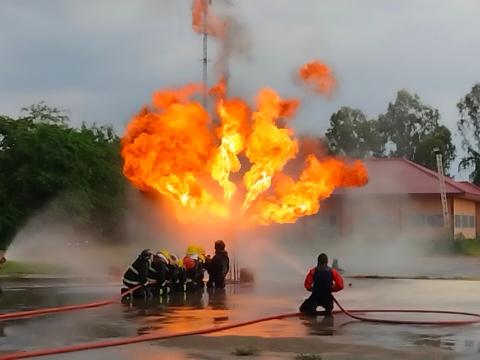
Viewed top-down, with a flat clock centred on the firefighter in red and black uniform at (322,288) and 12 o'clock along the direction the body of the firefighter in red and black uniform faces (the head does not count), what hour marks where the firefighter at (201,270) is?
The firefighter is roughly at 11 o'clock from the firefighter in red and black uniform.

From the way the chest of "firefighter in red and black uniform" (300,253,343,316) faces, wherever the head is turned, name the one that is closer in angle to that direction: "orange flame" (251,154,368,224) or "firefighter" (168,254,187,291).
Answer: the orange flame

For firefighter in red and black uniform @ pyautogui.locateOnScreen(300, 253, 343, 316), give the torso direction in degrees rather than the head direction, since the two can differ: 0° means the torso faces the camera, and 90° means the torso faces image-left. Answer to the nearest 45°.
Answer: approximately 180°

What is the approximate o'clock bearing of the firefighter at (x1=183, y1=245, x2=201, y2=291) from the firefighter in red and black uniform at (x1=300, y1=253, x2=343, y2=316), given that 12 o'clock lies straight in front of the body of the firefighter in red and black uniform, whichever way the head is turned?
The firefighter is roughly at 11 o'clock from the firefighter in red and black uniform.

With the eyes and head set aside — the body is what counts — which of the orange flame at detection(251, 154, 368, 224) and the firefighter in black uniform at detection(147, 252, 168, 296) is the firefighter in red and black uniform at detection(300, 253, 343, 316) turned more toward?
the orange flame

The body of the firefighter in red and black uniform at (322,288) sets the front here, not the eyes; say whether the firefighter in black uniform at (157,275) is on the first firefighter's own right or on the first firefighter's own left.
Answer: on the first firefighter's own left

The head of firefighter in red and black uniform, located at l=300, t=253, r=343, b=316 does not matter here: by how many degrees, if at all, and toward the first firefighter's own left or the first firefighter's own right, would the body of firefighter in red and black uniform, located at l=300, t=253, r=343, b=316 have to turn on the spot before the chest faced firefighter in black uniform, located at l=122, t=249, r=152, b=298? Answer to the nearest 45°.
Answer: approximately 45° to the first firefighter's own left

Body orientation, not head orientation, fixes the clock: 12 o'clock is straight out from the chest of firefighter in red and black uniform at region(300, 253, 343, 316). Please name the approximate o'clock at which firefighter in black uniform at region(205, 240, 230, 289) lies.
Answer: firefighter in black uniform at region(205, 240, 230, 289) is roughly at 11 o'clock from firefighter in red and black uniform at region(300, 253, 343, 316).
